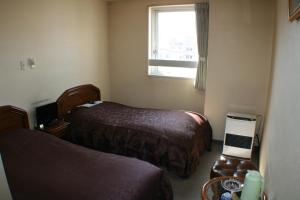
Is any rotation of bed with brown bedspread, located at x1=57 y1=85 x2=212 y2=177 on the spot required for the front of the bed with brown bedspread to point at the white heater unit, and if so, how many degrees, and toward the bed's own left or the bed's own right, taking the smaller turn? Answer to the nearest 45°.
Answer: approximately 45° to the bed's own left

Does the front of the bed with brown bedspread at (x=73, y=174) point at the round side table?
yes

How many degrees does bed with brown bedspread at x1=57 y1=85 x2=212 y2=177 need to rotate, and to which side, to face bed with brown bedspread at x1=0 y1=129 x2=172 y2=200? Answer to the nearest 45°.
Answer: approximately 90° to its right

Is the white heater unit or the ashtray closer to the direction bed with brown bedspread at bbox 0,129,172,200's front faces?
the ashtray

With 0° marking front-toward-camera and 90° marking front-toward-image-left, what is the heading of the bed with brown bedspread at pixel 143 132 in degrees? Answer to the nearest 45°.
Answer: approximately 315°

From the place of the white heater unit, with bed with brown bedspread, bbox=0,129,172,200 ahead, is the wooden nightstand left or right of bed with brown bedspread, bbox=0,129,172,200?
right

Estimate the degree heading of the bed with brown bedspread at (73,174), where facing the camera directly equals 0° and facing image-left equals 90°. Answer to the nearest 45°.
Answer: approximately 315°
